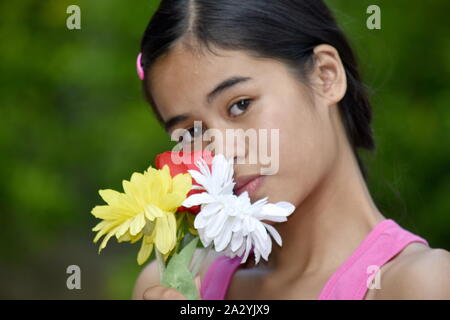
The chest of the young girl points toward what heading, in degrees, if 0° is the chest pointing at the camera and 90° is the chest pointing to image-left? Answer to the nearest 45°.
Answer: approximately 45°

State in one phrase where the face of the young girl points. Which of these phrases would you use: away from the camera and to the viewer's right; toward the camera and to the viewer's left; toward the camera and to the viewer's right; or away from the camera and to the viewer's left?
toward the camera and to the viewer's left
